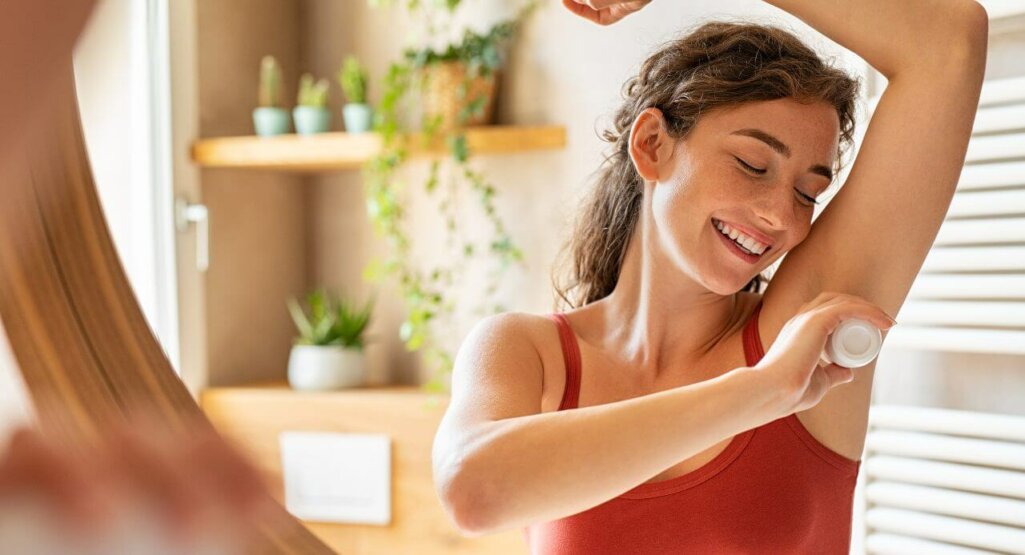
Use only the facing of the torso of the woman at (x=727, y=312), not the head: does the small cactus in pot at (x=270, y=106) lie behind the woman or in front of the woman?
behind

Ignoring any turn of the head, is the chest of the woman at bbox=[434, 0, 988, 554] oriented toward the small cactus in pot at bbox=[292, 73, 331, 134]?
no

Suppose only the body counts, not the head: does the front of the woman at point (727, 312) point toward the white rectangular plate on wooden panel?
no

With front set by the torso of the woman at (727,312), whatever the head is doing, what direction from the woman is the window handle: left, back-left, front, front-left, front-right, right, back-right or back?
back-right

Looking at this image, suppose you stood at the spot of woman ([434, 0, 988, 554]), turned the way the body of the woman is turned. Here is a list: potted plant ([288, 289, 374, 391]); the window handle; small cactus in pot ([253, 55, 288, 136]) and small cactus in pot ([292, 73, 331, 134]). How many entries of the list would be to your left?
0

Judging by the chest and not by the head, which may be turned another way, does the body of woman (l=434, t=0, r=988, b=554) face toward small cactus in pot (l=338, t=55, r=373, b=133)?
no

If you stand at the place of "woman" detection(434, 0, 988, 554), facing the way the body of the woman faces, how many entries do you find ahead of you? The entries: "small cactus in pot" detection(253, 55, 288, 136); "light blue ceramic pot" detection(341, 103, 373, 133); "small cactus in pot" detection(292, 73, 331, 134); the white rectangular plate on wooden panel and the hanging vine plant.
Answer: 0

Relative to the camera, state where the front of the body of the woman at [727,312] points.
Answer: toward the camera

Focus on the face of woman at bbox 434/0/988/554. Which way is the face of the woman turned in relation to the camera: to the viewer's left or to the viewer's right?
to the viewer's right

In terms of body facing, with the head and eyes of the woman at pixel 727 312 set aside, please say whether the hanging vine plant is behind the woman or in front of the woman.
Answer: behind

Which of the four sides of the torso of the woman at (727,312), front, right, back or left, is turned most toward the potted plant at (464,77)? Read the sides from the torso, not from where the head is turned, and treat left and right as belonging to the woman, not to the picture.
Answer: back

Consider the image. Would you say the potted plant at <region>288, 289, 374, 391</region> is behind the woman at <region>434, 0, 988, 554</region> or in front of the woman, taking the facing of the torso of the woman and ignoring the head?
behind
